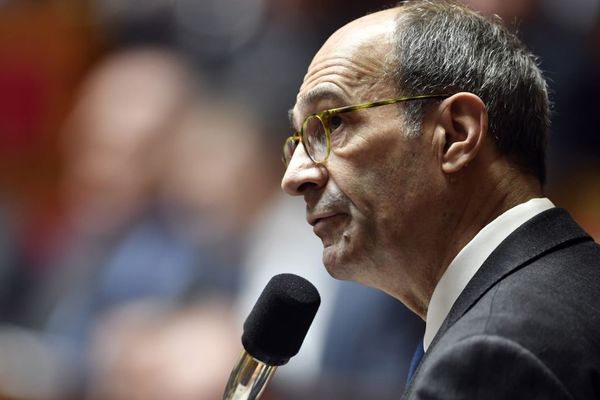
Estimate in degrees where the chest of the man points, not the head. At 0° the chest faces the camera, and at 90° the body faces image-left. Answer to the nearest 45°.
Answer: approximately 90°

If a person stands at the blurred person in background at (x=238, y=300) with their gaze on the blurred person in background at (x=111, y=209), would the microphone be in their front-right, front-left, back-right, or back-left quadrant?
back-left

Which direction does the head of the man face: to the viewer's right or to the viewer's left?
to the viewer's left

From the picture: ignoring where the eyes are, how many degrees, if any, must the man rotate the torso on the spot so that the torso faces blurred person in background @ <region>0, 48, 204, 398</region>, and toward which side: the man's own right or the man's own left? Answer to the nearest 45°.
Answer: approximately 45° to the man's own right

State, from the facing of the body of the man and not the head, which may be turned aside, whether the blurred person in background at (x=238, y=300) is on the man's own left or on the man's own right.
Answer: on the man's own right
